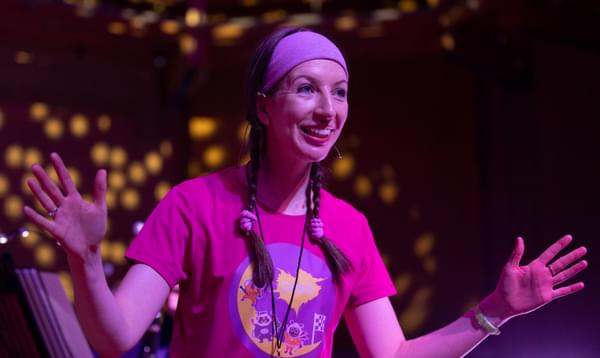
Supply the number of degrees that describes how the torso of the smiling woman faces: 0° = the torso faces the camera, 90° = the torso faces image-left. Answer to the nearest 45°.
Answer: approximately 315°

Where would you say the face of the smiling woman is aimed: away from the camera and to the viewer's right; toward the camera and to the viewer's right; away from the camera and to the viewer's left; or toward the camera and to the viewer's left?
toward the camera and to the viewer's right
